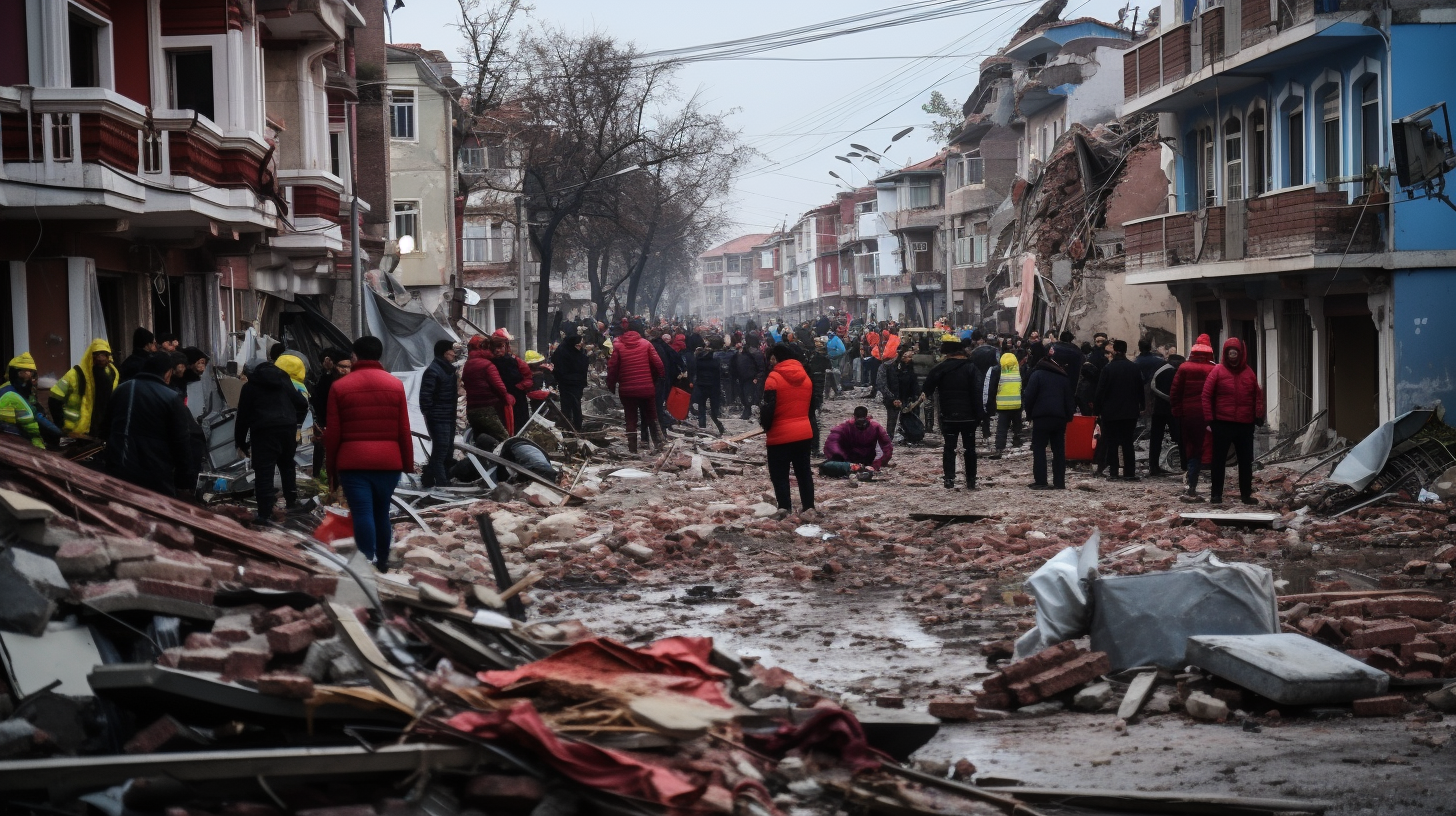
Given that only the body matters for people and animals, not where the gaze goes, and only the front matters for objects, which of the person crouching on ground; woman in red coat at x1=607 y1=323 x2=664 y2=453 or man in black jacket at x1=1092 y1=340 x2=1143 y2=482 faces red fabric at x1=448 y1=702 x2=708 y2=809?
the person crouching on ground

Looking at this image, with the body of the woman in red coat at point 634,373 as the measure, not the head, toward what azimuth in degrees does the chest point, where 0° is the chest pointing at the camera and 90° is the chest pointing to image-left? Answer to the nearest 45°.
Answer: approximately 180°

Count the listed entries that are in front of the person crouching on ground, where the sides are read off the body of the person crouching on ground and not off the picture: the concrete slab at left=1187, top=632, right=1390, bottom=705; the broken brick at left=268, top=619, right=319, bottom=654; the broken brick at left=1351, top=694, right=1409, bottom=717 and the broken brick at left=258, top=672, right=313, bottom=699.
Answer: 4

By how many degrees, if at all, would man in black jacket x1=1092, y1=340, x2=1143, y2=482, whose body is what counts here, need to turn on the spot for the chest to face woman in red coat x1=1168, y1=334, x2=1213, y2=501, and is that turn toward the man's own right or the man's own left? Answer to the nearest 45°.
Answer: approximately 135° to the man's own right

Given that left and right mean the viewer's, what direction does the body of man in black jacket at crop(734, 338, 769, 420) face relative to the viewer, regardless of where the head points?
facing away from the viewer

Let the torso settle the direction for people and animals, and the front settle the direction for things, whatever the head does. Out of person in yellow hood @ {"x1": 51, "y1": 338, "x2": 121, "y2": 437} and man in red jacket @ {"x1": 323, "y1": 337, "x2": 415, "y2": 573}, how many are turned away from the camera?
1

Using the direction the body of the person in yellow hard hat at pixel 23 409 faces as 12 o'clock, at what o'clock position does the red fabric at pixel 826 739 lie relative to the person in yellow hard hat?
The red fabric is roughly at 1 o'clock from the person in yellow hard hat.

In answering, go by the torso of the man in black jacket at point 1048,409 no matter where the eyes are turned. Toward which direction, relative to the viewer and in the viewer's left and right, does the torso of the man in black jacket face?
facing away from the viewer

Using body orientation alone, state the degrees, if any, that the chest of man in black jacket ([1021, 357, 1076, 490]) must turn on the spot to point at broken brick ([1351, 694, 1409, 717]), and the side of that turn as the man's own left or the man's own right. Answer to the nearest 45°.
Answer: approximately 180°

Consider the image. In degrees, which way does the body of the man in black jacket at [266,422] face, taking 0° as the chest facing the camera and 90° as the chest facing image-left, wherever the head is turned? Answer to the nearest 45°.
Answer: approximately 180°

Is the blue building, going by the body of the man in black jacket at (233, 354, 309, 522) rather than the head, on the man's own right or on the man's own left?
on the man's own right
